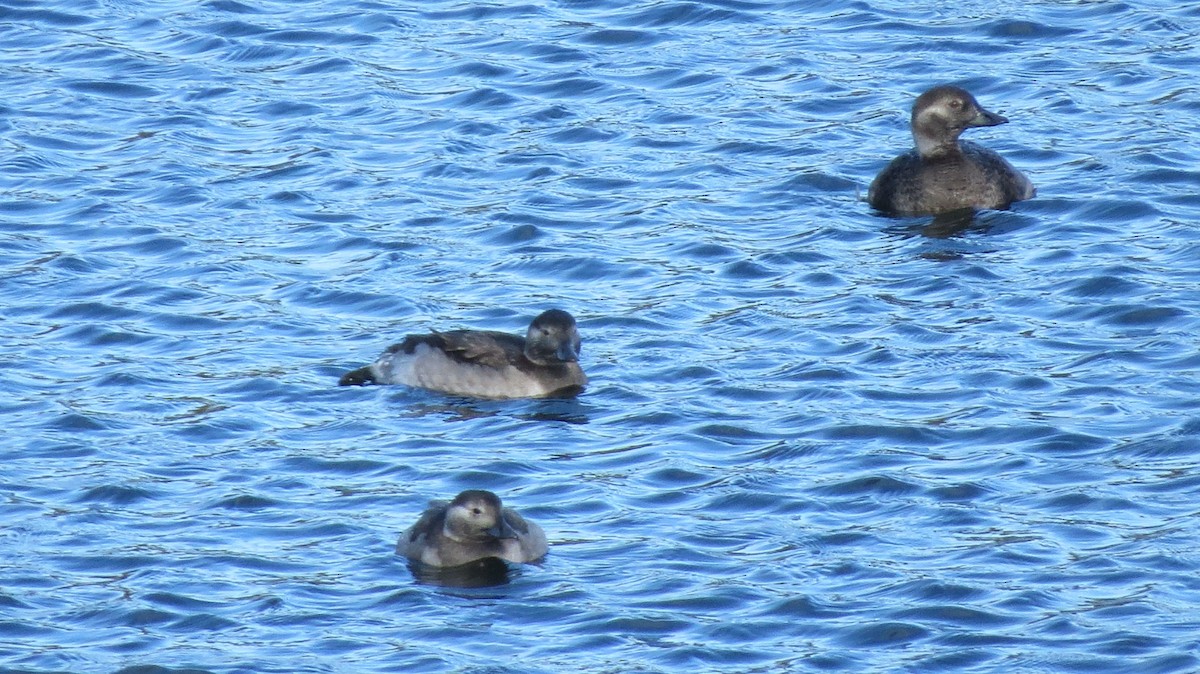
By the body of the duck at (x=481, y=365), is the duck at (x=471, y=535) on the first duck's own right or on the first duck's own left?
on the first duck's own right

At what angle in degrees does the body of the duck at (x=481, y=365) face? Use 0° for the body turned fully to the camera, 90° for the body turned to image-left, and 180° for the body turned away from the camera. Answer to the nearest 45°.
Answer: approximately 270°

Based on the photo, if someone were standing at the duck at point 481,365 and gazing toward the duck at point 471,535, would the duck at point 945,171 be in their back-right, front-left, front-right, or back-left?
back-left

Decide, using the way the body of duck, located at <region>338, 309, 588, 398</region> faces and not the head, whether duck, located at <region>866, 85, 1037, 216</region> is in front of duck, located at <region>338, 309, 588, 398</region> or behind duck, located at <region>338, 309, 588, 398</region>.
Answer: in front

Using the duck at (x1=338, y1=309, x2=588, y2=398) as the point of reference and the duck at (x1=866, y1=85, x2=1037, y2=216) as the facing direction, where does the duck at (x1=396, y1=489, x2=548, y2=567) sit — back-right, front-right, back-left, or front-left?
back-right
